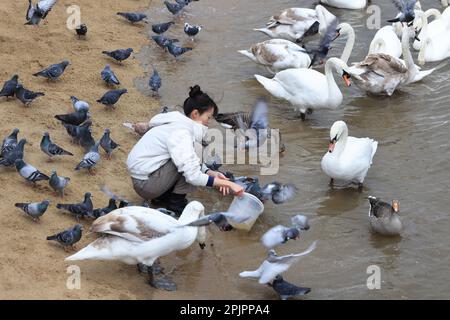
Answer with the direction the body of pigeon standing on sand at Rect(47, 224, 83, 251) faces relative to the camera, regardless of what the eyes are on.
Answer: to the viewer's right

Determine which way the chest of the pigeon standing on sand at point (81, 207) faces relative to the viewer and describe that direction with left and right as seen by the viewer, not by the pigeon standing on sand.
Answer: facing to the right of the viewer

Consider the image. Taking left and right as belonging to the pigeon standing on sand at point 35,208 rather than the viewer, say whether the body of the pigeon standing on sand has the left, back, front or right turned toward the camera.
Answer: right

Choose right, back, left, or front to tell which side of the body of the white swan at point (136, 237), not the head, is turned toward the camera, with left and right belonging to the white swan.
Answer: right

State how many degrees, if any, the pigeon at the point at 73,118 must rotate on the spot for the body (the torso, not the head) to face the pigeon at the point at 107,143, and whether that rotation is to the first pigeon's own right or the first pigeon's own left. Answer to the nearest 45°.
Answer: approximately 45° to the first pigeon's own right

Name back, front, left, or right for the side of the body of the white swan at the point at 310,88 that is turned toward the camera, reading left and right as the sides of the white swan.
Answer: right
